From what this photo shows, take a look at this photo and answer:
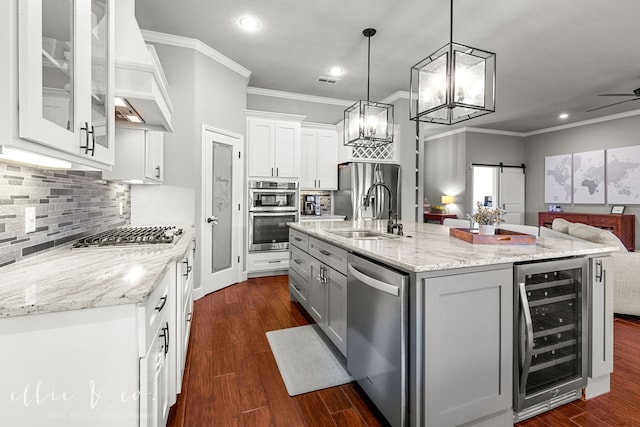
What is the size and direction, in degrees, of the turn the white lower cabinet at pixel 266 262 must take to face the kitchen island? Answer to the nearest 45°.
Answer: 0° — it already faces it

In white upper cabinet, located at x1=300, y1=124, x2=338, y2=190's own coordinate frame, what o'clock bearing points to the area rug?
The area rug is roughly at 12 o'clock from the white upper cabinet.

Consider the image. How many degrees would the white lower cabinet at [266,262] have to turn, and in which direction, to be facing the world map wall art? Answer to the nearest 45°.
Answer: approximately 90° to its left

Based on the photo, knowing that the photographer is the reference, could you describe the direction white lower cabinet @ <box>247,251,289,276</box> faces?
facing the viewer

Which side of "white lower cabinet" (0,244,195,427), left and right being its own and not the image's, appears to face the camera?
right

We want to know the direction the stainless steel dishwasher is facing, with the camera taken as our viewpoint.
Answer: facing the viewer and to the left of the viewer

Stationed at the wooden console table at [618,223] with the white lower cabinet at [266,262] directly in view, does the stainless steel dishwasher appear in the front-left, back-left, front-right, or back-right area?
front-left

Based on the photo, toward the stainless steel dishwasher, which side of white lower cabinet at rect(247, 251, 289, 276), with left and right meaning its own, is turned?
front

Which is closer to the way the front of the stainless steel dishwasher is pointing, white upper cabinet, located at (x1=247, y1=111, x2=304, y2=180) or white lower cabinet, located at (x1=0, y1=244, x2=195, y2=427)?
the white lower cabinet

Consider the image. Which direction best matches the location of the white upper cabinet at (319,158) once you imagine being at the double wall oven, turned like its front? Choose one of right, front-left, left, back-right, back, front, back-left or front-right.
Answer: back-left

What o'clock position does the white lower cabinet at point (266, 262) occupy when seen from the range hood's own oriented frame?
The white lower cabinet is roughly at 10 o'clock from the range hood.

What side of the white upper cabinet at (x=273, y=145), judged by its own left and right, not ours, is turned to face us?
front

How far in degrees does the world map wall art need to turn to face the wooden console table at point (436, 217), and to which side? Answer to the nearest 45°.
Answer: approximately 45° to its right
